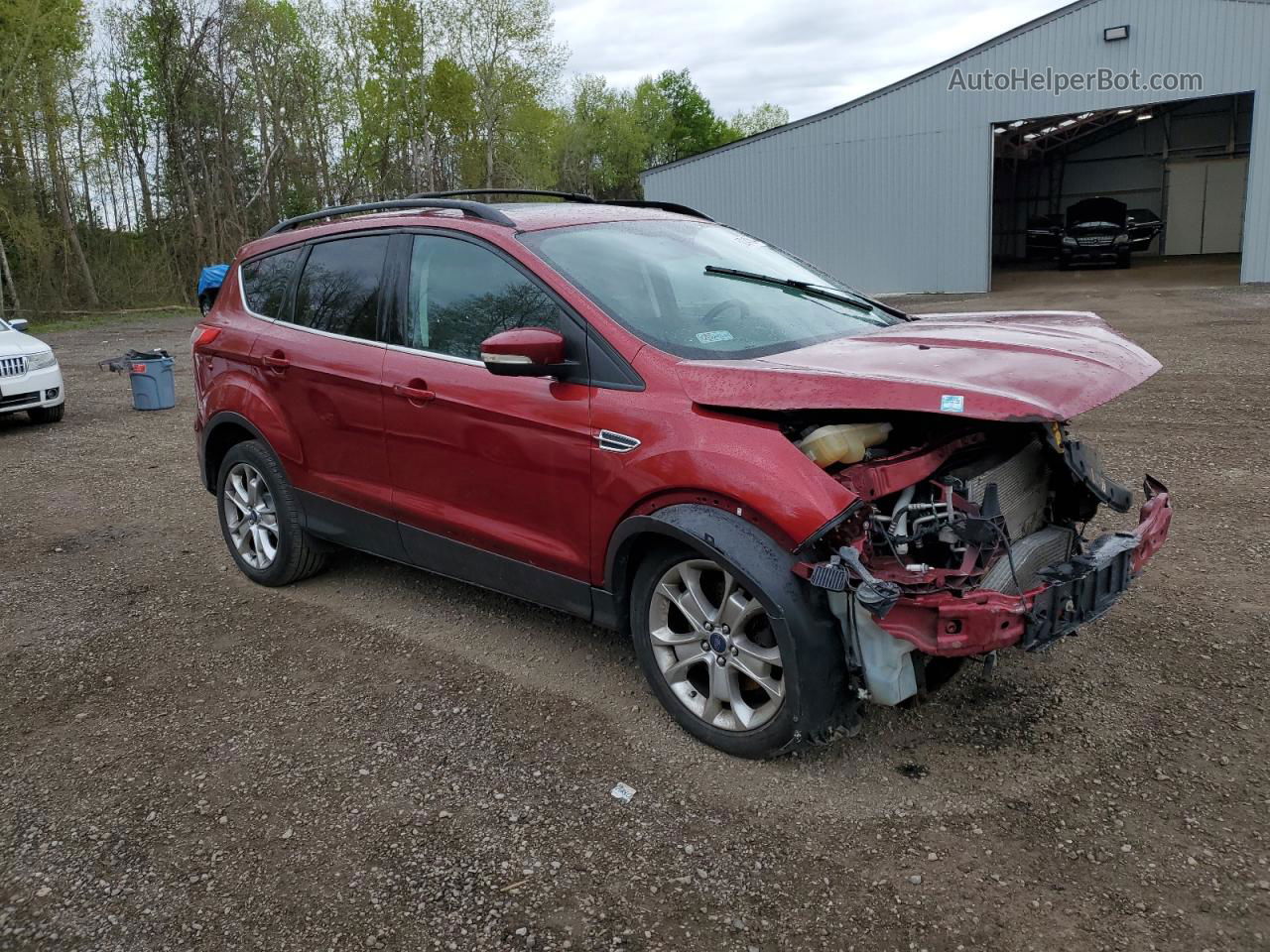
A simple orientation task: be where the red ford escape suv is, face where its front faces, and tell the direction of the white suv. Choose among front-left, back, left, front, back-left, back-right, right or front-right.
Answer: back

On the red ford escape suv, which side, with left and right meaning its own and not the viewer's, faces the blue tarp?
back

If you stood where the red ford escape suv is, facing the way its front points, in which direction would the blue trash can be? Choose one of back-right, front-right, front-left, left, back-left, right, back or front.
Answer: back

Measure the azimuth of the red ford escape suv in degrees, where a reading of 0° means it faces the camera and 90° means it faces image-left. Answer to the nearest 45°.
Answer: approximately 315°
